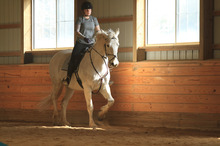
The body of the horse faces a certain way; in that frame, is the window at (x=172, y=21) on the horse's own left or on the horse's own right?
on the horse's own left

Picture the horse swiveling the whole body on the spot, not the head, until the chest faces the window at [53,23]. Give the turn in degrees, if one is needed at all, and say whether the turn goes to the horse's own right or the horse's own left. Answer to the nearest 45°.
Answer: approximately 135° to the horse's own left

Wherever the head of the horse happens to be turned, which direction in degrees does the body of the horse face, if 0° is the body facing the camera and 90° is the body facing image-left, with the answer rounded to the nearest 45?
approximately 315°
